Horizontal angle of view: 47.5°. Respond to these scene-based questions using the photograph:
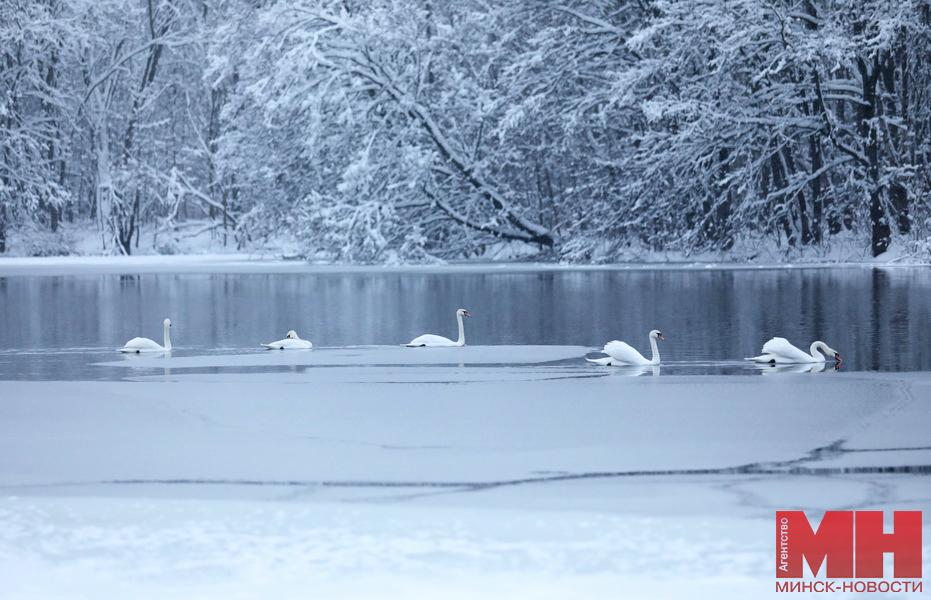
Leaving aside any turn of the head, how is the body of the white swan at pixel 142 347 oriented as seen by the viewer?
to the viewer's right

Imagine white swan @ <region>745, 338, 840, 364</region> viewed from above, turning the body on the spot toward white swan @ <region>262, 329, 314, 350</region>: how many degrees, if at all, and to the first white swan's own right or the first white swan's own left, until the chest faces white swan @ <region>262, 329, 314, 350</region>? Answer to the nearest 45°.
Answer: approximately 180°

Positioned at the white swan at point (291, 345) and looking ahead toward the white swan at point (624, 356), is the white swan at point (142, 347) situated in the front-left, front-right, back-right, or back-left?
back-right

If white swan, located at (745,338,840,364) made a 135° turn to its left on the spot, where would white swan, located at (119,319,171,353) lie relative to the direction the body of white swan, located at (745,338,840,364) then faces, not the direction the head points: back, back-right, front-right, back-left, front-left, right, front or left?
front-left

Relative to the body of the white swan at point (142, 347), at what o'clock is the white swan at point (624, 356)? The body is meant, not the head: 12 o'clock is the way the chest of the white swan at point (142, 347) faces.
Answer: the white swan at point (624, 356) is roughly at 1 o'clock from the white swan at point (142, 347).

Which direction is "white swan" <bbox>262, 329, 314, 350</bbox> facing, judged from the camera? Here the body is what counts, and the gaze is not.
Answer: to the viewer's right

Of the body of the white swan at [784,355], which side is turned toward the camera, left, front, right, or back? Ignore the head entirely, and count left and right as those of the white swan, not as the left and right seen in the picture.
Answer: right

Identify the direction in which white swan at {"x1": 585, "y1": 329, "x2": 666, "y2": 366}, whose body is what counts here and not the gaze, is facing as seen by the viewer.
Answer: to the viewer's right

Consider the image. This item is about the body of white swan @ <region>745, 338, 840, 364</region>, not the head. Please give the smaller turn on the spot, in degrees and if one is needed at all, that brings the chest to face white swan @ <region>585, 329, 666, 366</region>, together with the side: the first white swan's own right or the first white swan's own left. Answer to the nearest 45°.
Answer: approximately 180°

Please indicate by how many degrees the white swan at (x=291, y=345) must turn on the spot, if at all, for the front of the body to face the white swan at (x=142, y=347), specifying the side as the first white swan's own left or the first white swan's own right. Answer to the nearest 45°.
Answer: approximately 180°
